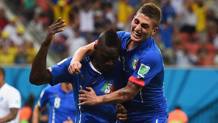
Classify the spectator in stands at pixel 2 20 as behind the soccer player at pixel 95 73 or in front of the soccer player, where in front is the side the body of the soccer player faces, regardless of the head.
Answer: behind

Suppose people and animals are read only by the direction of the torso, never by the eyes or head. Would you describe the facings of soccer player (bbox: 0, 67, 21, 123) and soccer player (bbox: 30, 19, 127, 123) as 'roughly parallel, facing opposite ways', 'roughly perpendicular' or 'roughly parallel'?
roughly perpendicular

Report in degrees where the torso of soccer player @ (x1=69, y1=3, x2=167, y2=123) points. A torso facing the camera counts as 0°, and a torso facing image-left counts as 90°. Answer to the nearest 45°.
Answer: approximately 45°

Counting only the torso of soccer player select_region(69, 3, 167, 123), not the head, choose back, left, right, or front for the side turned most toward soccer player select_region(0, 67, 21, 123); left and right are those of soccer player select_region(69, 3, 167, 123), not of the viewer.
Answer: right
